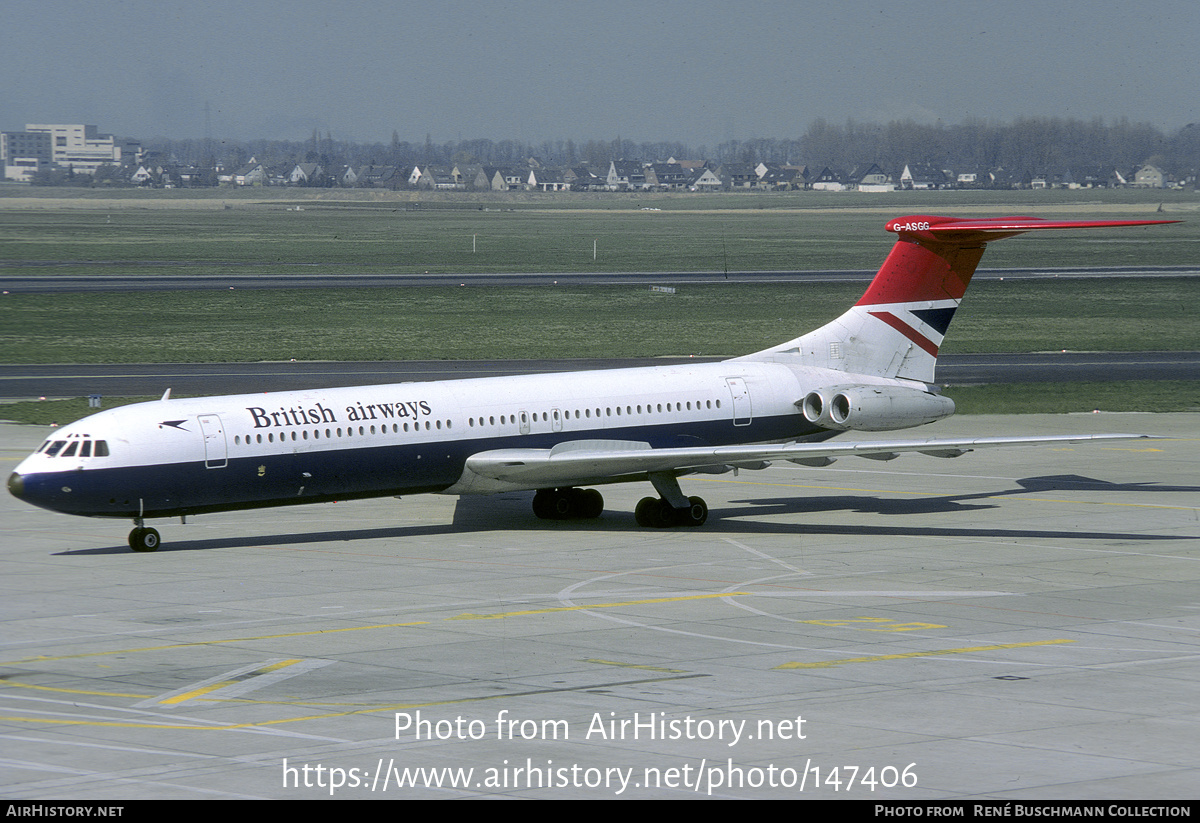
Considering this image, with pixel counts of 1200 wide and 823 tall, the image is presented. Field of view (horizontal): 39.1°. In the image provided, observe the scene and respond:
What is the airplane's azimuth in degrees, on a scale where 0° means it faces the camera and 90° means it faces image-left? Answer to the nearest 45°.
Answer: approximately 45°
